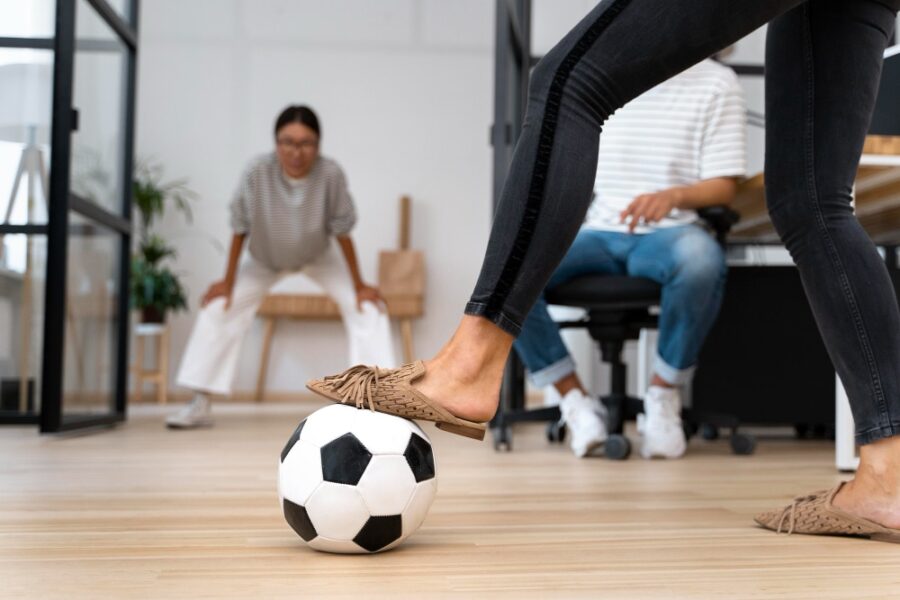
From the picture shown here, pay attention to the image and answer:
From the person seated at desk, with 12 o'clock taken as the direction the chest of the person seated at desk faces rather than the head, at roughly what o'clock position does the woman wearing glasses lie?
The woman wearing glasses is roughly at 4 o'clock from the person seated at desk.

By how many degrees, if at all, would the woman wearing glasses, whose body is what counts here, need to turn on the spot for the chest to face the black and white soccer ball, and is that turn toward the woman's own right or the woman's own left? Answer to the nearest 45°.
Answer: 0° — they already face it

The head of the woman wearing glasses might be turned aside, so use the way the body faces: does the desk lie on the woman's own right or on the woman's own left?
on the woman's own left

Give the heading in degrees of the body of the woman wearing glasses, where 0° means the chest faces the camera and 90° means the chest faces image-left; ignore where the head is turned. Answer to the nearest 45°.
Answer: approximately 0°

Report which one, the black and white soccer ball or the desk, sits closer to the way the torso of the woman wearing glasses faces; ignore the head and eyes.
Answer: the black and white soccer ball

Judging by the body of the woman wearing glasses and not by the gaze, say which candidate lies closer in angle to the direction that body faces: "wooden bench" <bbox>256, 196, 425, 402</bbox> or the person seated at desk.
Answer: the person seated at desk

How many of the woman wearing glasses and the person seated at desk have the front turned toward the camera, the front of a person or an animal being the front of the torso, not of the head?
2

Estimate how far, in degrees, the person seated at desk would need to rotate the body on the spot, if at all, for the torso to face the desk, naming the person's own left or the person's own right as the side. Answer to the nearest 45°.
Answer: approximately 90° to the person's own left

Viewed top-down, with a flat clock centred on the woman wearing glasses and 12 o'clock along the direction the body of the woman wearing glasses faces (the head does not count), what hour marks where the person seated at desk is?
The person seated at desk is roughly at 11 o'clock from the woman wearing glasses.

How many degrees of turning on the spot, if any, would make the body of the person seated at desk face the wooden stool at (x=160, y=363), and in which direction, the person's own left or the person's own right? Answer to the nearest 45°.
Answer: approximately 135° to the person's own right
